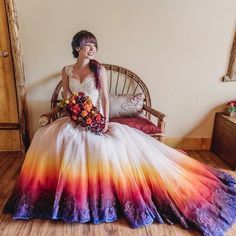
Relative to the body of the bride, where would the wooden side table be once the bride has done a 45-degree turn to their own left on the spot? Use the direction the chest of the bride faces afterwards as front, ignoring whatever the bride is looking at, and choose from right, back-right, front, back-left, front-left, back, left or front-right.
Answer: left

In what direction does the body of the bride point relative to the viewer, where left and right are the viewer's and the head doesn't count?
facing the viewer

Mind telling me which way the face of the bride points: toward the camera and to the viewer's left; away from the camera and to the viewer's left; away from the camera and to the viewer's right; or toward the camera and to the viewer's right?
toward the camera and to the viewer's right

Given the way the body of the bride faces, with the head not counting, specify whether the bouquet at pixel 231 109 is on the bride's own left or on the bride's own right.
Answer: on the bride's own left
